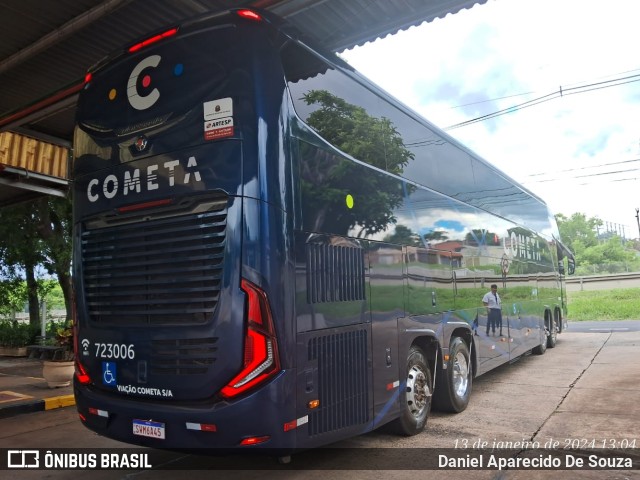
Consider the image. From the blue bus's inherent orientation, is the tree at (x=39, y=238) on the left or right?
on its left

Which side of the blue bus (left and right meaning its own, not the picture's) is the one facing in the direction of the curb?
back

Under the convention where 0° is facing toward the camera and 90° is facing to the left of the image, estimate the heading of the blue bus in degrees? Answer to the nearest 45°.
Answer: approximately 225°

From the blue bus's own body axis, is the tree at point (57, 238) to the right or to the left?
on its left
